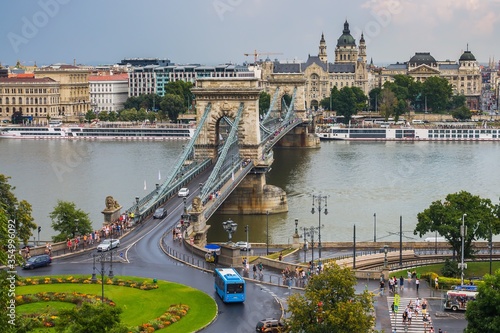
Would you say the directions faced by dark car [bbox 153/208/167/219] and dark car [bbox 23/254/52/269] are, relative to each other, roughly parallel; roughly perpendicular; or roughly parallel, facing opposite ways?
roughly parallel

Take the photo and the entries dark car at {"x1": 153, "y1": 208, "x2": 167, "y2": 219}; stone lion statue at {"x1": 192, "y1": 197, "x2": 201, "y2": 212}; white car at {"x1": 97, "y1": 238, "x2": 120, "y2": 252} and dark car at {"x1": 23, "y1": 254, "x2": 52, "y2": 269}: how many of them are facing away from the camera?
0

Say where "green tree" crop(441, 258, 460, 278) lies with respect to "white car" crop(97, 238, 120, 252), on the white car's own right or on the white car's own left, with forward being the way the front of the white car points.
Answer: on the white car's own left

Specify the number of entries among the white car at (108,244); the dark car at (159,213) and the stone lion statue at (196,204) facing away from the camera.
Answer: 0

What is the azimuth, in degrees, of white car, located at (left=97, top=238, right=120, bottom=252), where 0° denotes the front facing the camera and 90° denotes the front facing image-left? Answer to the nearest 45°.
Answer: approximately 45°

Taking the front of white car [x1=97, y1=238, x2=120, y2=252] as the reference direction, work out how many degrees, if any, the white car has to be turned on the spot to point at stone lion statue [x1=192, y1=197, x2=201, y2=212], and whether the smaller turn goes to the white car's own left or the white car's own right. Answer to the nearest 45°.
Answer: approximately 180°

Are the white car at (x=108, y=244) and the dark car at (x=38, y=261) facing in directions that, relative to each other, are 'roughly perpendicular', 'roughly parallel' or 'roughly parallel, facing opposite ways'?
roughly parallel

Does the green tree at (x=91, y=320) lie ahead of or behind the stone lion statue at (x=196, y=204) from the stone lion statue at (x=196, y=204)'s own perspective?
ahead

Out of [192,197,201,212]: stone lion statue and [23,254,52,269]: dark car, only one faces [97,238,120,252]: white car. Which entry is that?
the stone lion statue

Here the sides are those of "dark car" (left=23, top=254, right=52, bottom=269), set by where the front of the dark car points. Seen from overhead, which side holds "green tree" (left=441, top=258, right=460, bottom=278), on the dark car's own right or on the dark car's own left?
on the dark car's own left

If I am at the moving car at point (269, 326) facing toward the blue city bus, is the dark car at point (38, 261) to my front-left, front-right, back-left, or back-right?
front-left

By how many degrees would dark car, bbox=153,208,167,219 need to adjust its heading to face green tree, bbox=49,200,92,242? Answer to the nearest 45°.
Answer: approximately 45° to its right

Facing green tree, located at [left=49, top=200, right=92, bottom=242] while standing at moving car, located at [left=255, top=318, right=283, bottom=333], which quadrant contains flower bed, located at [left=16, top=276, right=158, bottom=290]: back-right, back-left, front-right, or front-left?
front-left

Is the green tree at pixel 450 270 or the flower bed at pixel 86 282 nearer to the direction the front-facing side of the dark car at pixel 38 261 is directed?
the flower bed

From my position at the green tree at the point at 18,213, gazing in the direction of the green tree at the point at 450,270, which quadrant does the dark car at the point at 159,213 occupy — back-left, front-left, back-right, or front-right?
front-left

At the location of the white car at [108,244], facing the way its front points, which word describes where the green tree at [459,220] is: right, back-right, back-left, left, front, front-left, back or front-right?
back-left

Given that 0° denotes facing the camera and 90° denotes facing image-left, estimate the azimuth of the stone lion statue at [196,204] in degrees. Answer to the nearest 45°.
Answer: approximately 45°
